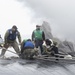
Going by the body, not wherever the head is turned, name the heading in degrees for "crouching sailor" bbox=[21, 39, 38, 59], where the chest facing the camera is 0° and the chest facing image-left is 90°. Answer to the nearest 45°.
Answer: approximately 180°

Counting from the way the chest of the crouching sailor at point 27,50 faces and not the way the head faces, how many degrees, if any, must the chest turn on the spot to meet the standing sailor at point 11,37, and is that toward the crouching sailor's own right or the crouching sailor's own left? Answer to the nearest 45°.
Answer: approximately 45° to the crouching sailor's own left
